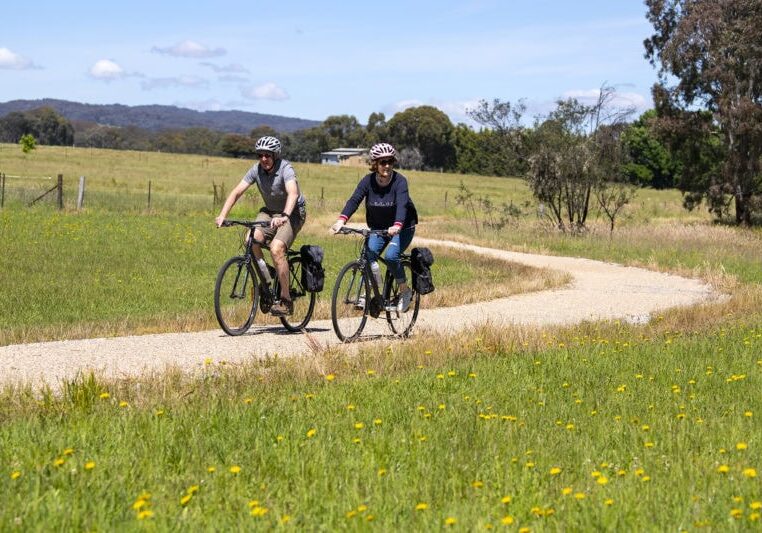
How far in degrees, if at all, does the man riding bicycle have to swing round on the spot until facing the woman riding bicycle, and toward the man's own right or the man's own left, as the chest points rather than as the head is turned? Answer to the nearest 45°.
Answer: approximately 135° to the man's own left

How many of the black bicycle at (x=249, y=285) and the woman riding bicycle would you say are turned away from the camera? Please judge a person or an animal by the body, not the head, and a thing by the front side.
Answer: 0

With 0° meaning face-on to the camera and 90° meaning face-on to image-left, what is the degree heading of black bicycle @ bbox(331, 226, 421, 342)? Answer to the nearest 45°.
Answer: approximately 45°

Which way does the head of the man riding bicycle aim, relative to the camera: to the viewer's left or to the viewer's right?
to the viewer's left

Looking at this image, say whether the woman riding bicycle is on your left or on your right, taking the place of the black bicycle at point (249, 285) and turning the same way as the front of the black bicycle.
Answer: on your left

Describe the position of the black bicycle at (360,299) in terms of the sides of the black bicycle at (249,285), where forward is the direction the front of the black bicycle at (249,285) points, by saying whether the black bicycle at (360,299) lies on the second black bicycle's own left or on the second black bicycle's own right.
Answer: on the second black bicycle's own left

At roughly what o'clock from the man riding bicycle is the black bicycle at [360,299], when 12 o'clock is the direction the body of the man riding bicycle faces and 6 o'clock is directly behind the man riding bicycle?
The black bicycle is roughly at 8 o'clock from the man riding bicycle.

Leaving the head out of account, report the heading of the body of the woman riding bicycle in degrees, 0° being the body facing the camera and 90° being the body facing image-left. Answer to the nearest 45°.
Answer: approximately 45°

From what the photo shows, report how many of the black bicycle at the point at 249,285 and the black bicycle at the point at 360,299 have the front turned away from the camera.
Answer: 0

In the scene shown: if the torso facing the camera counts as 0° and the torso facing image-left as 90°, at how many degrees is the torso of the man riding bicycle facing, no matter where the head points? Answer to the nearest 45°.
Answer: approximately 45°

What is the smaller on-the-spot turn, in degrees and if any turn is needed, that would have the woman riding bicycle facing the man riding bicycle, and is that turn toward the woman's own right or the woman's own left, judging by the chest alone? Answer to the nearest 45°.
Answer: approximately 45° to the woman's own right
